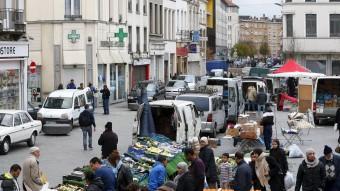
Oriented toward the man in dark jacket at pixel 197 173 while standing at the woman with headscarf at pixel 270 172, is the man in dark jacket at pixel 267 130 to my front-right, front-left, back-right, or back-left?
back-right

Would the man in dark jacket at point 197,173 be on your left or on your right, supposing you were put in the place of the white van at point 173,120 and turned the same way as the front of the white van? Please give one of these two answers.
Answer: on your right

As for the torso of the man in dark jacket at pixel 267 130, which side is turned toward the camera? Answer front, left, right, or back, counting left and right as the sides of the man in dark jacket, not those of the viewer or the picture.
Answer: back

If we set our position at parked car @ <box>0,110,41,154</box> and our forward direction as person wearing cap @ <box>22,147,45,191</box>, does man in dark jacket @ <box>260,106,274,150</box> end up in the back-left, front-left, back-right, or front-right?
front-left

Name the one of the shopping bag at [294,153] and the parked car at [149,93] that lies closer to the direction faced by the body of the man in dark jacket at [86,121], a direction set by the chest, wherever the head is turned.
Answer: the parked car

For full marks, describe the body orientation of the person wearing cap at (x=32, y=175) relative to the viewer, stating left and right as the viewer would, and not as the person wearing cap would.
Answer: facing to the right of the viewer

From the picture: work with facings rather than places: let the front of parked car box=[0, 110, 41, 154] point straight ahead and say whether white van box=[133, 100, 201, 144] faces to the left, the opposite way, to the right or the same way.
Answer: the opposite way

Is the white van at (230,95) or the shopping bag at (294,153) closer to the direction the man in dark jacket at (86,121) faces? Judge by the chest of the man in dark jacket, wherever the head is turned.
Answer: the white van
